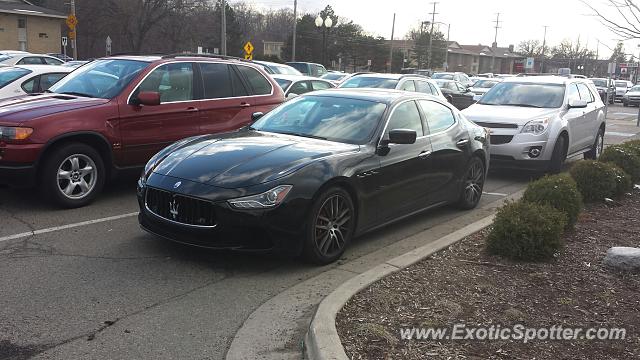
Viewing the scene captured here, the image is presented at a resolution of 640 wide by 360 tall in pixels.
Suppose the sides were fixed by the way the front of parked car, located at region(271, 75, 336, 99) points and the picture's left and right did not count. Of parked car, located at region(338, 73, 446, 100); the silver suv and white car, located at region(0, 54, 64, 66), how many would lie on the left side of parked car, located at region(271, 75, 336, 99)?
2

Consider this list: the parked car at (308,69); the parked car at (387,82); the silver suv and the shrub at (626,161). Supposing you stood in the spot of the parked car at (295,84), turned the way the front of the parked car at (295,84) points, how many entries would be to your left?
3

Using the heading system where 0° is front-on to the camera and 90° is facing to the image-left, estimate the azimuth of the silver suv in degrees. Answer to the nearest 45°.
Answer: approximately 45°

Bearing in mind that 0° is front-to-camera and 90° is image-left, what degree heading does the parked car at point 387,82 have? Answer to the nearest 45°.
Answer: approximately 45°

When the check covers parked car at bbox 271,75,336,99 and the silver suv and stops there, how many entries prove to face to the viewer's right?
0

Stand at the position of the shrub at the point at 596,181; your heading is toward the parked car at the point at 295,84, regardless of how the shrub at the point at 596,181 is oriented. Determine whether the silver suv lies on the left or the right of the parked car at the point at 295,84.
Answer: right

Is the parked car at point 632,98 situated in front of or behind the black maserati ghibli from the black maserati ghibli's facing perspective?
behind

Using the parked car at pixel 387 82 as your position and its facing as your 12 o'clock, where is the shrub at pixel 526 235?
The shrub is roughly at 10 o'clock from the parked car.

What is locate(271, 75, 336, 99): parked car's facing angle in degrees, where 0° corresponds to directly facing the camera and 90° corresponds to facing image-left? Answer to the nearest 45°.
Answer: approximately 45°

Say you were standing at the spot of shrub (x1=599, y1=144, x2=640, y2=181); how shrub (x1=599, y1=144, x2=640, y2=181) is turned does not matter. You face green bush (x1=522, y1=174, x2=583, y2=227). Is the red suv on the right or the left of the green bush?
right

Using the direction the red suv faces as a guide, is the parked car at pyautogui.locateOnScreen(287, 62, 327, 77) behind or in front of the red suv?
behind
